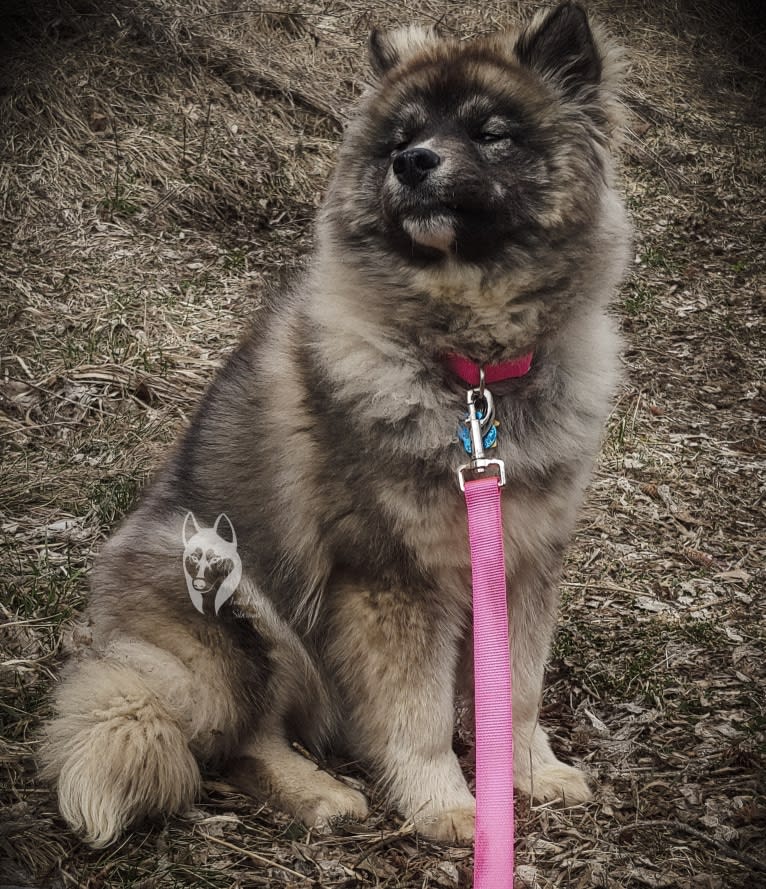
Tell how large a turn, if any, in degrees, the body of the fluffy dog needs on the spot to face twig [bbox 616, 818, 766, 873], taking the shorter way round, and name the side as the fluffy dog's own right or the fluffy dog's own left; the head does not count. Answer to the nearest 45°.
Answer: approximately 45° to the fluffy dog's own left

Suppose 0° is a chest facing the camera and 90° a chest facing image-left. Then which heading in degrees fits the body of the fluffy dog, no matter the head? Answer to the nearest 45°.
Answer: approximately 315°
